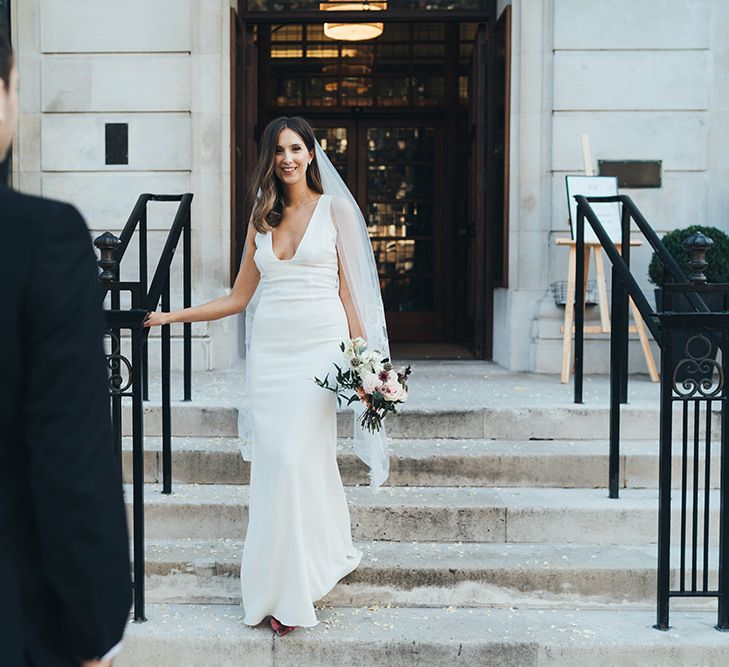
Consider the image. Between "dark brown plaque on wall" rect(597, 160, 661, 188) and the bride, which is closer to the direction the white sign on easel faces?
the bride

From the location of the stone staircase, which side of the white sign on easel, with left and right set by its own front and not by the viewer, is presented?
front

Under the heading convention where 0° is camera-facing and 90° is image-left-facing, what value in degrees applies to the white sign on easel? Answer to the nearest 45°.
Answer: approximately 0°

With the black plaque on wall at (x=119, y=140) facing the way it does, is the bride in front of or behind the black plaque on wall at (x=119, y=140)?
in front

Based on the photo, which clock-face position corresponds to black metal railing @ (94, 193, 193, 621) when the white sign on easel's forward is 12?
The black metal railing is roughly at 1 o'clock from the white sign on easel.

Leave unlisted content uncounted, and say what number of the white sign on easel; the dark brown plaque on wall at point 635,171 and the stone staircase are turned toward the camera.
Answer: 3

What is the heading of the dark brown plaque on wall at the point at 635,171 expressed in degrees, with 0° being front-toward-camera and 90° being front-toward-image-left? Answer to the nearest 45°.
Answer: approximately 0°

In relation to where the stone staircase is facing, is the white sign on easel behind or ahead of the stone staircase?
behind

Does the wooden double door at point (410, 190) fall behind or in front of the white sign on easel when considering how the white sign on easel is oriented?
behind

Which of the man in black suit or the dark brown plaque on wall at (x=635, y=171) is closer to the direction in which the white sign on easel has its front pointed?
the man in black suit

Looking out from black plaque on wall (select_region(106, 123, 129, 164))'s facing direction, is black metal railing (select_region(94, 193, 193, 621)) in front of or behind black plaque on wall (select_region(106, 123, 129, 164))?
in front

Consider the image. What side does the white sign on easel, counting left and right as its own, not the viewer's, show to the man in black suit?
front
